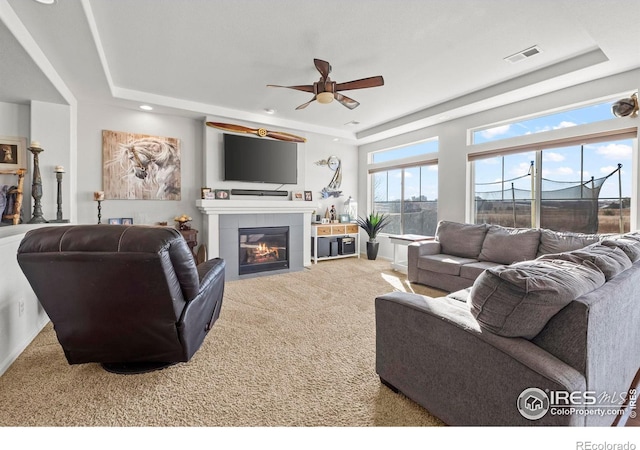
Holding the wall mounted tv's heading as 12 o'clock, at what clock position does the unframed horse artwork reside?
The unframed horse artwork is roughly at 4 o'clock from the wall mounted tv.

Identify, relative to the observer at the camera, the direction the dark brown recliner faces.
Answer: facing away from the viewer and to the right of the viewer

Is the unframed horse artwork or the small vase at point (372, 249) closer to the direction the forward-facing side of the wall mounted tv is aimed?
the small vase

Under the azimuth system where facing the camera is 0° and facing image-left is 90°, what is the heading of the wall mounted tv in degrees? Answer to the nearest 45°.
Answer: approximately 315°

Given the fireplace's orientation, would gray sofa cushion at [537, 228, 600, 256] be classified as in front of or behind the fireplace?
in front

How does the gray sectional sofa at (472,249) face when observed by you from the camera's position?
facing the viewer and to the left of the viewer

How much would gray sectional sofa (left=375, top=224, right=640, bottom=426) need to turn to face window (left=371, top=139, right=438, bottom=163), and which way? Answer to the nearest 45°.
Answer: approximately 45° to its right

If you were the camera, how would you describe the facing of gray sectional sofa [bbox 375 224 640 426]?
facing away from the viewer and to the left of the viewer

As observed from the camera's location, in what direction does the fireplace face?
facing the viewer and to the right of the viewer

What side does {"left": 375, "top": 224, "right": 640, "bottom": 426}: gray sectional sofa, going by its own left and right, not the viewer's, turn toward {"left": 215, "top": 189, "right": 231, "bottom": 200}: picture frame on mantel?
front

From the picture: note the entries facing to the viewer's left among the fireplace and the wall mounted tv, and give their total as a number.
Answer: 0

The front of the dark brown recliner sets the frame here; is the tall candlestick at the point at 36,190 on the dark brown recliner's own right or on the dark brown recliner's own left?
on the dark brown recliner's own left
